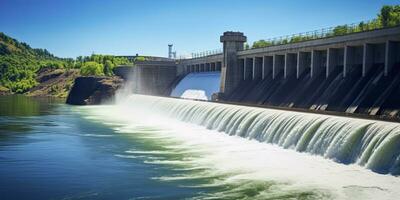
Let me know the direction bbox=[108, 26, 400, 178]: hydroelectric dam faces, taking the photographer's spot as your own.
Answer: facing the viewer and to the left of the viewer
